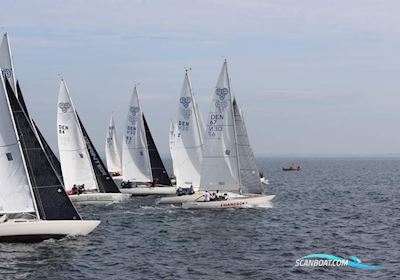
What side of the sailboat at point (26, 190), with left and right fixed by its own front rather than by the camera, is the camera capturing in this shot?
right

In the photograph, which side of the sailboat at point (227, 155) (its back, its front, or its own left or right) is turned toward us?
right

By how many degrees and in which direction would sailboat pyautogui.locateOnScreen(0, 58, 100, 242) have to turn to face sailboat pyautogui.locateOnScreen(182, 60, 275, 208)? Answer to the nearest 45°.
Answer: approximately 45° to its left

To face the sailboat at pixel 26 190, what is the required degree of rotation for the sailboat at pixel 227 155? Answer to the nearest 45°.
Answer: approximately 135° to its right

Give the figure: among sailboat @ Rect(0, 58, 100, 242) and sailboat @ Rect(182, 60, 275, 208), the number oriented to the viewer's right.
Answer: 2
